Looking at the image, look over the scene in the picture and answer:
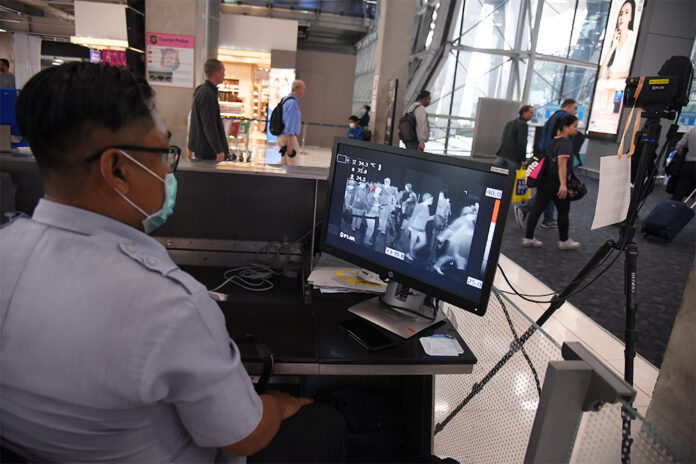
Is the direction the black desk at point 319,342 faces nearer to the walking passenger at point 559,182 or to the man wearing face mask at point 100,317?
the man wearing face mask

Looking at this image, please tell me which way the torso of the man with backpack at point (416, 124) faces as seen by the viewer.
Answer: to the viewer's right

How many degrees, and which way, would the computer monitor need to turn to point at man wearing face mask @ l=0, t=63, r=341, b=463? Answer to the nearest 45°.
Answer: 0° — it already faces them

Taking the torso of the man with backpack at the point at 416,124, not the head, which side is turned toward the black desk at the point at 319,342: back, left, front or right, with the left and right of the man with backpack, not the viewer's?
right

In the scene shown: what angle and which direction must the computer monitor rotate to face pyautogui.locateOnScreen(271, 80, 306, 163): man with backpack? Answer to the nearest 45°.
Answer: approximately 135° to its right
